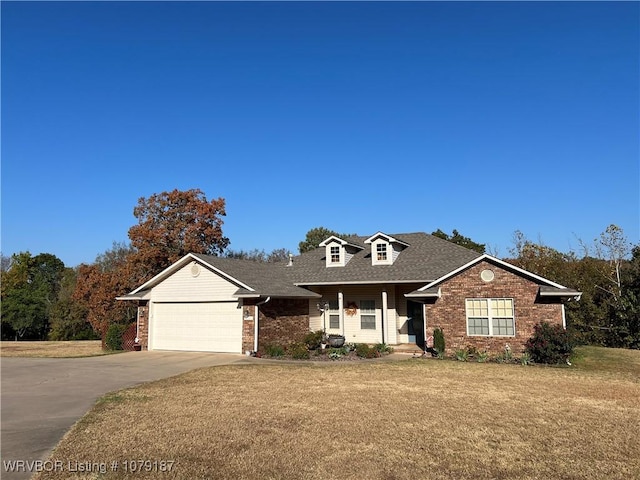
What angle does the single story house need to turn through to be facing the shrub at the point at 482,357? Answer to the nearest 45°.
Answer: approximately 45° to its left

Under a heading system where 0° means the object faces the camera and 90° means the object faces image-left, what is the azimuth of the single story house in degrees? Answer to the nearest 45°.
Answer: approximately 0°

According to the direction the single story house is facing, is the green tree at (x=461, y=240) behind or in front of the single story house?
behind

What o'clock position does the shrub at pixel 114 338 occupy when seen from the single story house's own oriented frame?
The shrub is roughly at 3 o'clock from the single story house.

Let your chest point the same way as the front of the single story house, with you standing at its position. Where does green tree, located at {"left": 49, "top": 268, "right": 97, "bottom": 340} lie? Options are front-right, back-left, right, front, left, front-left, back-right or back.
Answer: back-right

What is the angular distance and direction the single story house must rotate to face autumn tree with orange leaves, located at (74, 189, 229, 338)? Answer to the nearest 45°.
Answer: approximately 135° to its right
